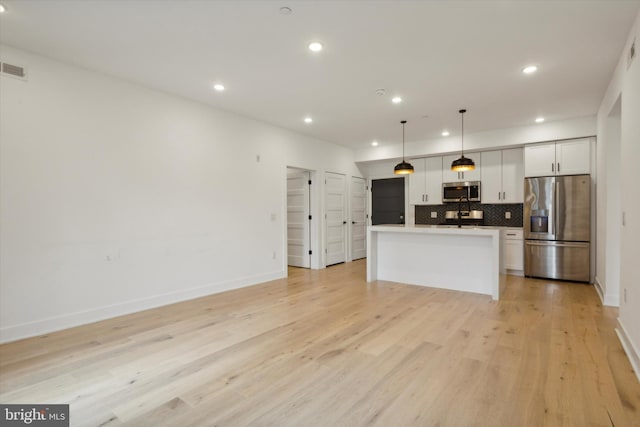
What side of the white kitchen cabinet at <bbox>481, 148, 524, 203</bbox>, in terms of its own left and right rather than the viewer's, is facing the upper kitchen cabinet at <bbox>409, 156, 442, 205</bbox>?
right

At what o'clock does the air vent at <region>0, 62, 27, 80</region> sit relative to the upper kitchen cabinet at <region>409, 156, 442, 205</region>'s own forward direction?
The air vent is roughly at 1 o'clock from the upper kitchen cabinet.

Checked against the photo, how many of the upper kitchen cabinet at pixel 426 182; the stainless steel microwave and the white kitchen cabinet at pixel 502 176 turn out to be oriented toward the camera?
3

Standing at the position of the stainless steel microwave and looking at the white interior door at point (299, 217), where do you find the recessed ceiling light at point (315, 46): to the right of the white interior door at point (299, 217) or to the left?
left

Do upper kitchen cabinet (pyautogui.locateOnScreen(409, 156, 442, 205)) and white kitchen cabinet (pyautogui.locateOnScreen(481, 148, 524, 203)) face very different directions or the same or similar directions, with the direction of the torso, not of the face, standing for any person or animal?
same or similar directions

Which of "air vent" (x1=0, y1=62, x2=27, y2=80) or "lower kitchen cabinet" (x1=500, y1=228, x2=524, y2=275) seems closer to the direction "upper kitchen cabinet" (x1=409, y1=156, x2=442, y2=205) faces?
the air vent

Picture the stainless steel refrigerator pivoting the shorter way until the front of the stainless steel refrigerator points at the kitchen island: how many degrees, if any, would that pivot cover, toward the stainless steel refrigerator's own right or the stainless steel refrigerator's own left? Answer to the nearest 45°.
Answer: approximately 45° to the stainless steel refrigerator's own right

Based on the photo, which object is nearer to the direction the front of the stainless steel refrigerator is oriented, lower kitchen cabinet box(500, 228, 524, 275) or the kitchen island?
the kitchen island

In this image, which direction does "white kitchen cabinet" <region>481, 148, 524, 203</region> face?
toward the camera

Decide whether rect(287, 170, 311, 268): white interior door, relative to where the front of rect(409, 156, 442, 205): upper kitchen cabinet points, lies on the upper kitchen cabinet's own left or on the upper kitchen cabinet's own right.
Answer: on the upper kitchen cabinet's own right

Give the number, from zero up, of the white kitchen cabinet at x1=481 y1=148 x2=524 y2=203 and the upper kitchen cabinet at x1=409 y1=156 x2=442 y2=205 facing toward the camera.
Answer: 2

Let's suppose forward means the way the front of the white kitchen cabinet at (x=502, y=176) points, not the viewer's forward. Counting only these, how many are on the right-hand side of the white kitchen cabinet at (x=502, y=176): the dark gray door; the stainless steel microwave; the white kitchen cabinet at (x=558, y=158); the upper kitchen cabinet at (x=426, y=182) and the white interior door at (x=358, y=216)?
4

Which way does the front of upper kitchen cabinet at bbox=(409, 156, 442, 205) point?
toward the camera

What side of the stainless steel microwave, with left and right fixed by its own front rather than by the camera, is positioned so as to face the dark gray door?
right

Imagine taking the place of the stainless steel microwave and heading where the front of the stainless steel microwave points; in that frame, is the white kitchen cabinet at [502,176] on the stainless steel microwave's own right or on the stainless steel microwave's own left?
on the stainless steel microwave's own left
